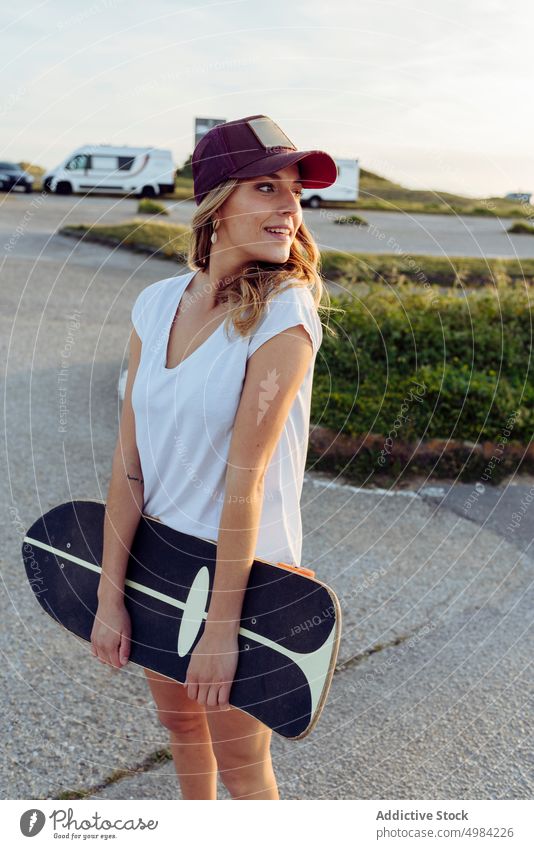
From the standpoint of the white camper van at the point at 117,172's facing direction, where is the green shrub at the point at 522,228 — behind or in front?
behind

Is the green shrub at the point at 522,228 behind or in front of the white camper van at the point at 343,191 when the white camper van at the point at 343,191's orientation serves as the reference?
behind

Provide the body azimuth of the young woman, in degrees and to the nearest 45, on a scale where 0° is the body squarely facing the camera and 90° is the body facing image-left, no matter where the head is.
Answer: approximately 45°

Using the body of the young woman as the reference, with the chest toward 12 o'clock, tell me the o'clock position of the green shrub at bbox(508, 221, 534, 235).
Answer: The green shrub is roughly at 5 o'clock from the young woman.

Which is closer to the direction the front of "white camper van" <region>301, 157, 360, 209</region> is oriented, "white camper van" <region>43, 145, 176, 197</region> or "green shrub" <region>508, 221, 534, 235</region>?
the white camper van

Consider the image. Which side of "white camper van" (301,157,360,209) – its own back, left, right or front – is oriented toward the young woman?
left

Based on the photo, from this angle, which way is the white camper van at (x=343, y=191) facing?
to the viewer's left

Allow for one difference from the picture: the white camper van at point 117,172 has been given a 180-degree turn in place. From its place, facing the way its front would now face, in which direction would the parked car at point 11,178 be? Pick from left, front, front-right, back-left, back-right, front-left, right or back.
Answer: back-left

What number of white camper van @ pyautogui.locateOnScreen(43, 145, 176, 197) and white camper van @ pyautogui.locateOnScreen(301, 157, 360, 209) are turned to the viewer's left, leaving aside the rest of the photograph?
2

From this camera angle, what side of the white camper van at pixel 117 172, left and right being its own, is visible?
left

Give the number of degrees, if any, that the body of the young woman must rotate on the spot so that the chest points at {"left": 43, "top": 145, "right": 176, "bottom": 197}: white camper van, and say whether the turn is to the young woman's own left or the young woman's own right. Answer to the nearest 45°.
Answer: approximately 135° to the young woman's own right
